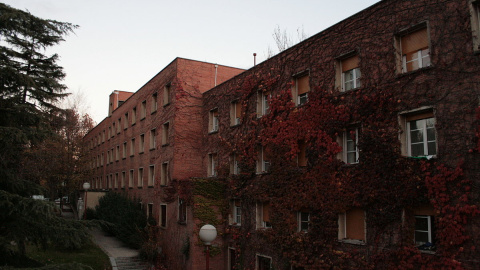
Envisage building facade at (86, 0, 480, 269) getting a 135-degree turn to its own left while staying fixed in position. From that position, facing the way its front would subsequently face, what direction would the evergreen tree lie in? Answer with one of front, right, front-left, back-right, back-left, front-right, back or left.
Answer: back

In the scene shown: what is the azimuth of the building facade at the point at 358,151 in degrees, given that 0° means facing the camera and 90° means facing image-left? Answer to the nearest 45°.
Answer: approximately 45°

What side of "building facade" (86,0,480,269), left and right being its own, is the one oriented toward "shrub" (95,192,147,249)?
right
